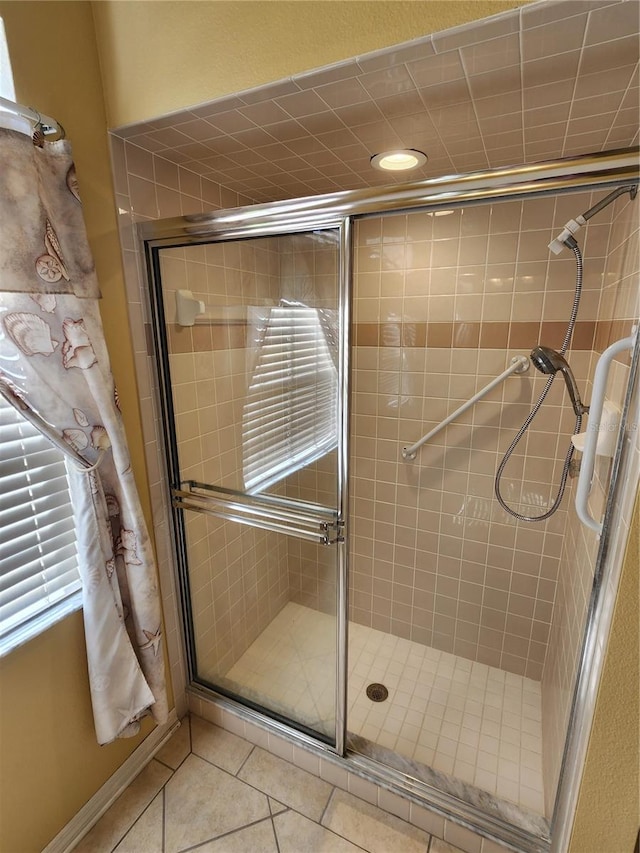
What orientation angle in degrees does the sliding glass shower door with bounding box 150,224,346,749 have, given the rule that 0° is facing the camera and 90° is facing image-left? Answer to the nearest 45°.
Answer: approximately 45°

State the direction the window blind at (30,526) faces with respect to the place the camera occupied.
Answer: facing the viewer and to the right of the viewer

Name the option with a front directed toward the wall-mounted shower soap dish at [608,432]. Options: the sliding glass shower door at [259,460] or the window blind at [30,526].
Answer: the window blind

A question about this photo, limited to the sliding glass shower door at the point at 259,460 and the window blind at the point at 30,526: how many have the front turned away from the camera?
0

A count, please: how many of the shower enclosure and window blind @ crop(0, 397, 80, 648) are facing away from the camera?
0

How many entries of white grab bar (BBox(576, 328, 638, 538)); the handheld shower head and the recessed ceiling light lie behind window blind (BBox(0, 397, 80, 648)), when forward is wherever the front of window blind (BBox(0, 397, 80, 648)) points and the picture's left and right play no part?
0

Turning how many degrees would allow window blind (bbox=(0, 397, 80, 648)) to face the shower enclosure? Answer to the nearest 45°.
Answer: approximately 45° to its left

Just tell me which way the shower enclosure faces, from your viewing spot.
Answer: facing the viewer and to the left of the viewer

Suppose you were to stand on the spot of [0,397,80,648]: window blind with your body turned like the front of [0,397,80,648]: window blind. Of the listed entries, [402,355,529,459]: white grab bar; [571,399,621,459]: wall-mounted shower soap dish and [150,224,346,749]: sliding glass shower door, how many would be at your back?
0

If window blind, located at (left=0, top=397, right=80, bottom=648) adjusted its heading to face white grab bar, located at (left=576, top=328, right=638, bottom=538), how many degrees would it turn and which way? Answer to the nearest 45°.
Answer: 0° — it already faces it

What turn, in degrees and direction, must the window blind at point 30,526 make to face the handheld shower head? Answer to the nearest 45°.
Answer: approximately 45° to its left

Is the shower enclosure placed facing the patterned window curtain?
no

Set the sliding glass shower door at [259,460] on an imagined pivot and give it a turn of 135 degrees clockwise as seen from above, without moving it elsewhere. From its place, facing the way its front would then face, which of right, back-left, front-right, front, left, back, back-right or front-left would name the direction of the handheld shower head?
right
